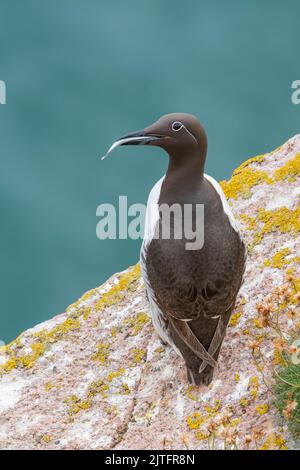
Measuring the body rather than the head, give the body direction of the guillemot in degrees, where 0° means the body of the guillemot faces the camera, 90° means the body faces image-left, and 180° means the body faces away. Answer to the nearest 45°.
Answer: approximately 180°
